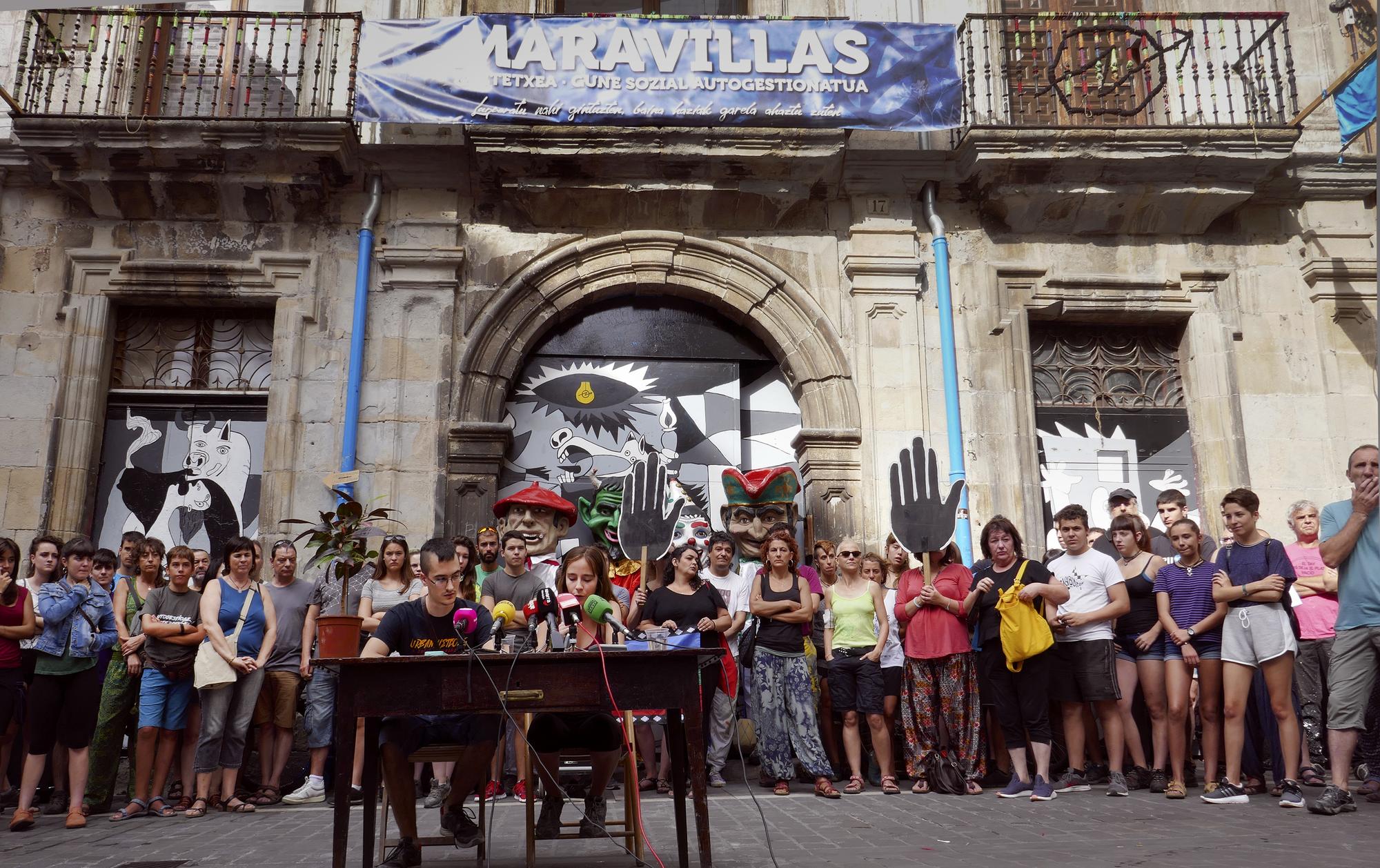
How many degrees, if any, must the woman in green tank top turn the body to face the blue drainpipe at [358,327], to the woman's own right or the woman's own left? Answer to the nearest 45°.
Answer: approximately 90° to the woman's own right

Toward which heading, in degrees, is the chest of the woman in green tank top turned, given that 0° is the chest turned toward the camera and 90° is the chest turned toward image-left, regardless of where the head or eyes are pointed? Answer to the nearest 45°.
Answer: approximately 0°

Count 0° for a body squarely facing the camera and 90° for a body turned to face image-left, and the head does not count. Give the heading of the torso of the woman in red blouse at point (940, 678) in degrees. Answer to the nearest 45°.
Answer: approximately 0°

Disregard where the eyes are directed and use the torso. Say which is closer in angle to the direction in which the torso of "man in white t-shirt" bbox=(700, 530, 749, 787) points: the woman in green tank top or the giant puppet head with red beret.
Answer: the woman in green tank top

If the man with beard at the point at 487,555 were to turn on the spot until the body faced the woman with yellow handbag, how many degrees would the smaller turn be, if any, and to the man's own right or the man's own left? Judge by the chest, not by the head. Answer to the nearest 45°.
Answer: approximately 45° to the man's own left

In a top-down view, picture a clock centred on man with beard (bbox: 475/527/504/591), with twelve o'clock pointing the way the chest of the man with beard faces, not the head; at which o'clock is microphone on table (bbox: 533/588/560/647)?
The microphone on table is roughly at 12 o'clock from the man with beard.

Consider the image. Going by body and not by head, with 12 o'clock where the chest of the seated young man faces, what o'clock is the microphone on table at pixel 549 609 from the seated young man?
The microphone on table is roughly at 10 o'clock from the seated young man.

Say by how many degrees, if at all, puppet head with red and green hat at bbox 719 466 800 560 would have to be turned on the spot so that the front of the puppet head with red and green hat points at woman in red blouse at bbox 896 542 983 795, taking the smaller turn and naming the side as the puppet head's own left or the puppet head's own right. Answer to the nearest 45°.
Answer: approximately 45° to the puppet head's own left
